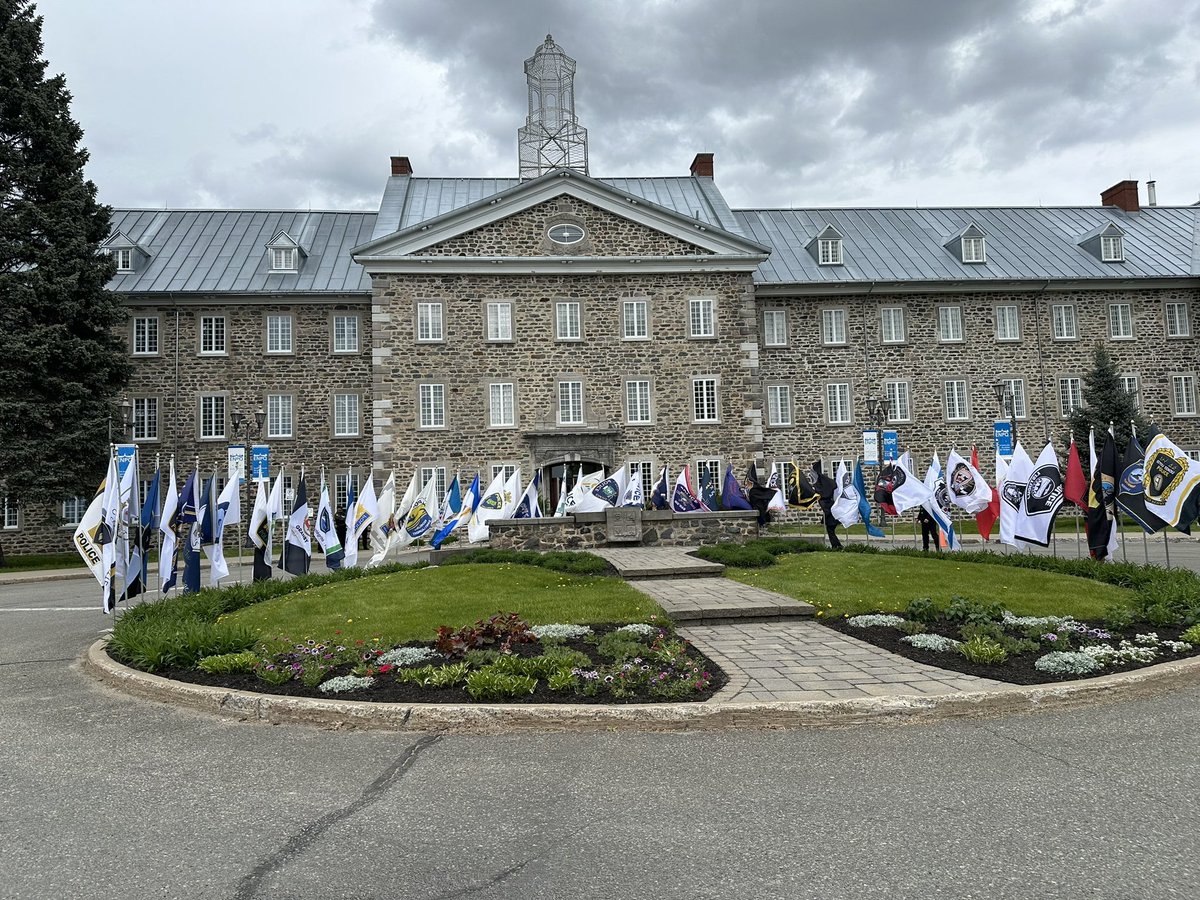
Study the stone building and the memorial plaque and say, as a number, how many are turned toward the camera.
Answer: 2

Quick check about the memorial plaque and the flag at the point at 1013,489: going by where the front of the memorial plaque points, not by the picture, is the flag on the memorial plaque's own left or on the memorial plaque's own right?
on the memorial plaque's own left

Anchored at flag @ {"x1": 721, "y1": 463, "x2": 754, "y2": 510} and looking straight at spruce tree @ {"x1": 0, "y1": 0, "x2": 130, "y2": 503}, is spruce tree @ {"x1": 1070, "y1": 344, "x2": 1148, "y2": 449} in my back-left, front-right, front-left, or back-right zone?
back-right

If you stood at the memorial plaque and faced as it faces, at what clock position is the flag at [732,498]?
The flag is roughly at 8 o'clock from the memorial plaque.

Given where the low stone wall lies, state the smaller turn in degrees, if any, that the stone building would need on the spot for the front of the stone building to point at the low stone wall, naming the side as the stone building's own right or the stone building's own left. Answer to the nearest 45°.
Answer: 0° — it already faces it

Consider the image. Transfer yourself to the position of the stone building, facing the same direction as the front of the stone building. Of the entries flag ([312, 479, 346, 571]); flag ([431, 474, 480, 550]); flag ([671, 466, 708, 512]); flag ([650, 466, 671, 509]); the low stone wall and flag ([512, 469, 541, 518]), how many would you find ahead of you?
6

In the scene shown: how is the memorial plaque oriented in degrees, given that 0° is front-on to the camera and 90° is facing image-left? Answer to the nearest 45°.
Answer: approximately 0°

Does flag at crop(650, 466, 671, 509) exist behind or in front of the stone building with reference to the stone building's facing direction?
in front

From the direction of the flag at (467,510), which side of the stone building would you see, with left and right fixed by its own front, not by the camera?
front

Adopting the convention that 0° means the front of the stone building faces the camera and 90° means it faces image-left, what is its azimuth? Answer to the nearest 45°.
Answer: approximately 0°

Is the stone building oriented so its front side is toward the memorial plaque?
yes

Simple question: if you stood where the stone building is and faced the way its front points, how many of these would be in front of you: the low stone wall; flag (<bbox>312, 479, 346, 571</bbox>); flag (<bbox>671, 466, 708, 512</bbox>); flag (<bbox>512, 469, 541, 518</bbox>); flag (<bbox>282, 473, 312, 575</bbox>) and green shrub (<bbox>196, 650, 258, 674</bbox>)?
6
